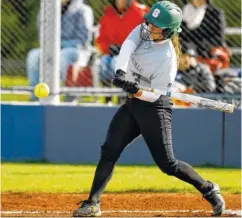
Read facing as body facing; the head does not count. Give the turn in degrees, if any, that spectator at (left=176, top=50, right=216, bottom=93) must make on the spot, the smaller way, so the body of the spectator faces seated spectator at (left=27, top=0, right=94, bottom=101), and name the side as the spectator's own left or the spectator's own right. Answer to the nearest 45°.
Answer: approximately 45° to the spectator's own right

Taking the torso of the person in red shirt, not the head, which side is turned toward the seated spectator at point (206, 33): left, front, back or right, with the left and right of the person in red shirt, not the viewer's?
left

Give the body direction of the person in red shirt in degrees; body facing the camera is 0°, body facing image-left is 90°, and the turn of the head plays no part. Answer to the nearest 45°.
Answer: approximately 0°

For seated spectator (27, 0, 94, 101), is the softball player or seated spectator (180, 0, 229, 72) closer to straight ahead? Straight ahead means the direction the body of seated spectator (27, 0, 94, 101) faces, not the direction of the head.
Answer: the softball player

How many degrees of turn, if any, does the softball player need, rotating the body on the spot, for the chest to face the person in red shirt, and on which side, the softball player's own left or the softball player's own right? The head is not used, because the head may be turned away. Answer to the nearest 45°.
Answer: approximately 135° to the softball player's own right

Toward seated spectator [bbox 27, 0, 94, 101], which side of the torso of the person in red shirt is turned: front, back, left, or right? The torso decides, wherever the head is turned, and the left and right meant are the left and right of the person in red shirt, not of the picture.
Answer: right

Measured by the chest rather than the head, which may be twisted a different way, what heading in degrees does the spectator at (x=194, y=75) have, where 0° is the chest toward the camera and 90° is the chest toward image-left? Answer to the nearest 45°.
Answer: approximately 45°

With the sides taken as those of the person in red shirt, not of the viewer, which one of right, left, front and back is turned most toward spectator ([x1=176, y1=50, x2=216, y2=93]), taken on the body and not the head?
left

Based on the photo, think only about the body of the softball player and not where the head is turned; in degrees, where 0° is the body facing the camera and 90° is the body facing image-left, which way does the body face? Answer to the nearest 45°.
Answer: approximately 45°

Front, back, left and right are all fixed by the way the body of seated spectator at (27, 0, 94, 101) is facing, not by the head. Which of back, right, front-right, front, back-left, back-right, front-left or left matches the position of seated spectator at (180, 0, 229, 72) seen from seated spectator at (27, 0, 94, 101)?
back-left
